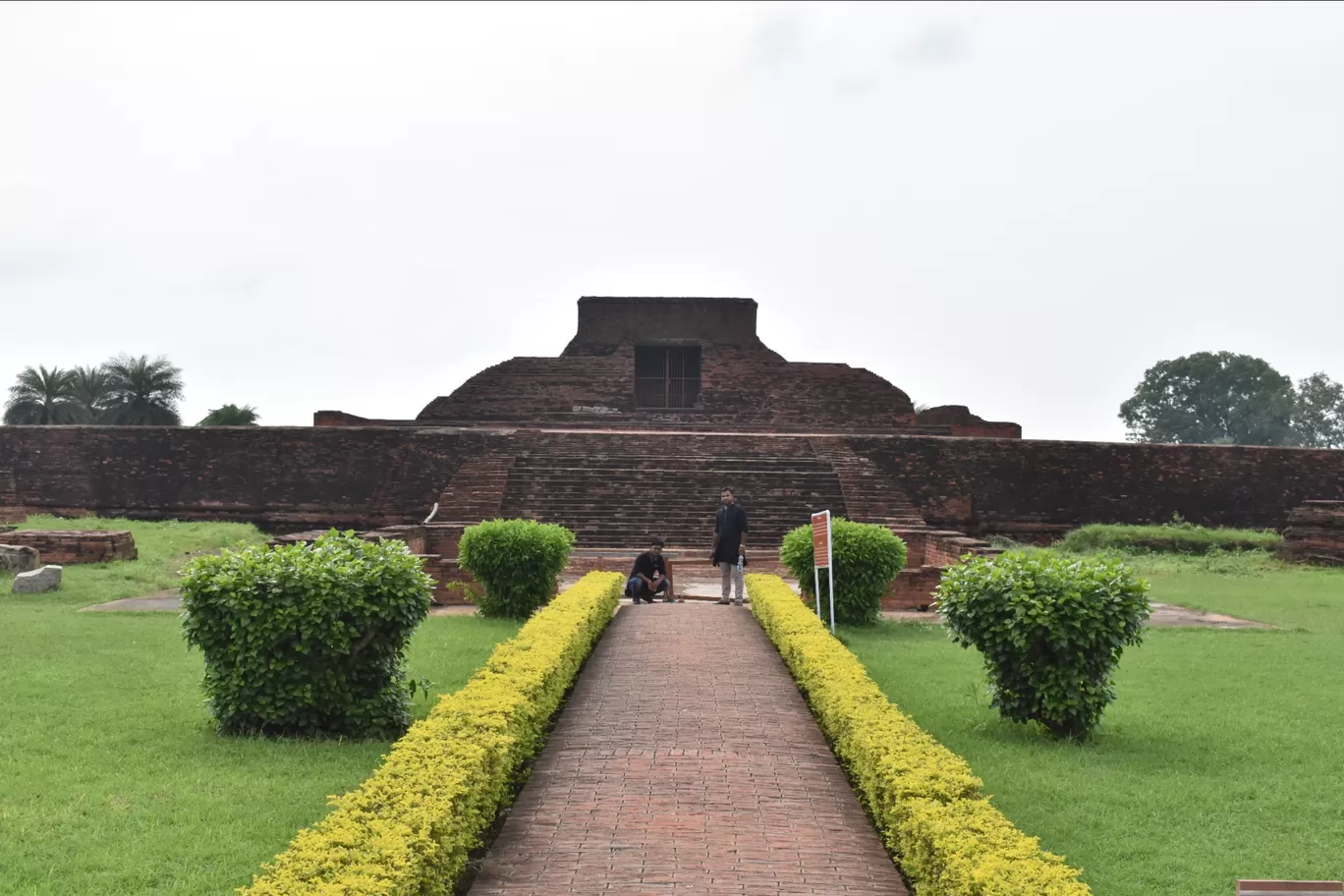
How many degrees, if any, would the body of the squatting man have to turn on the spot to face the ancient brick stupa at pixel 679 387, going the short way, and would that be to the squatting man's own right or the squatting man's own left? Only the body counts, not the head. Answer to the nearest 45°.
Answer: approximately 135° to the squatting man's own left

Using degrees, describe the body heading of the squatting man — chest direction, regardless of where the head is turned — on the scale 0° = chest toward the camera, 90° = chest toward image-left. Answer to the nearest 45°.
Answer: approximately 315°

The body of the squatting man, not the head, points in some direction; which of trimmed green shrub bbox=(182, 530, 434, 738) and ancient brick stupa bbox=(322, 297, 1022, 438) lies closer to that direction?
the trimmed green shrub

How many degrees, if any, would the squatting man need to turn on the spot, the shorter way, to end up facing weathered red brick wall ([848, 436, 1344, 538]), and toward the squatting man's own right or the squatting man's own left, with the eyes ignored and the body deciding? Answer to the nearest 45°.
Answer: approximately 90° to the squatting man's own left

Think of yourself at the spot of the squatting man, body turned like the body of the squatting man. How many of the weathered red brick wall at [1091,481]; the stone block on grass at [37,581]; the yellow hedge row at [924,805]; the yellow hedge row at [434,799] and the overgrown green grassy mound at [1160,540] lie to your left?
2

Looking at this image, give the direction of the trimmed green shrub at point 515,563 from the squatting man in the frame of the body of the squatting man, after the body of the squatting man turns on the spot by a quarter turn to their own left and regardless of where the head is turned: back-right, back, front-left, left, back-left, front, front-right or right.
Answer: back

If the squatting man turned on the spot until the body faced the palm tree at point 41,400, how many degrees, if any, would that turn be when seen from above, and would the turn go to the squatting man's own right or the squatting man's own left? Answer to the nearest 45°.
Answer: approximately 180°

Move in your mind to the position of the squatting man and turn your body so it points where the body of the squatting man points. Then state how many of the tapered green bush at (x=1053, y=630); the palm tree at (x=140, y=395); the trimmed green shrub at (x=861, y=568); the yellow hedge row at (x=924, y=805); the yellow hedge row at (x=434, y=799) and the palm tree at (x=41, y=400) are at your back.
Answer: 2

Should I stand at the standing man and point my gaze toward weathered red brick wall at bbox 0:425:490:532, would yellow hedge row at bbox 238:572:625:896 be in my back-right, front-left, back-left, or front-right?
back-left

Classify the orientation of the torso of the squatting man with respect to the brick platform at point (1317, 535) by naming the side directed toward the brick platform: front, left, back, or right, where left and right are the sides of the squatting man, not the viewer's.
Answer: left

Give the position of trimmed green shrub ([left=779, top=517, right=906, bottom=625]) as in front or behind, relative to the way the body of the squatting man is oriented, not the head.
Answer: in front

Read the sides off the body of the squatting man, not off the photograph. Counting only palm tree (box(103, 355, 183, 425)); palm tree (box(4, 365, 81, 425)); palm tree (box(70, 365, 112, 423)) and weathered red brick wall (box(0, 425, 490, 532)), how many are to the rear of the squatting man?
4

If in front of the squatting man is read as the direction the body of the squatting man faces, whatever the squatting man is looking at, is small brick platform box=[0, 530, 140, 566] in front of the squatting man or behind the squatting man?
behind

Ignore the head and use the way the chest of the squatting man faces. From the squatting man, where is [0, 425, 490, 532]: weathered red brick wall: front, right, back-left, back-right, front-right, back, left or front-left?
back

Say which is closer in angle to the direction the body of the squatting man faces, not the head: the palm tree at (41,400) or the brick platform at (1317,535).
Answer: the brick platform
